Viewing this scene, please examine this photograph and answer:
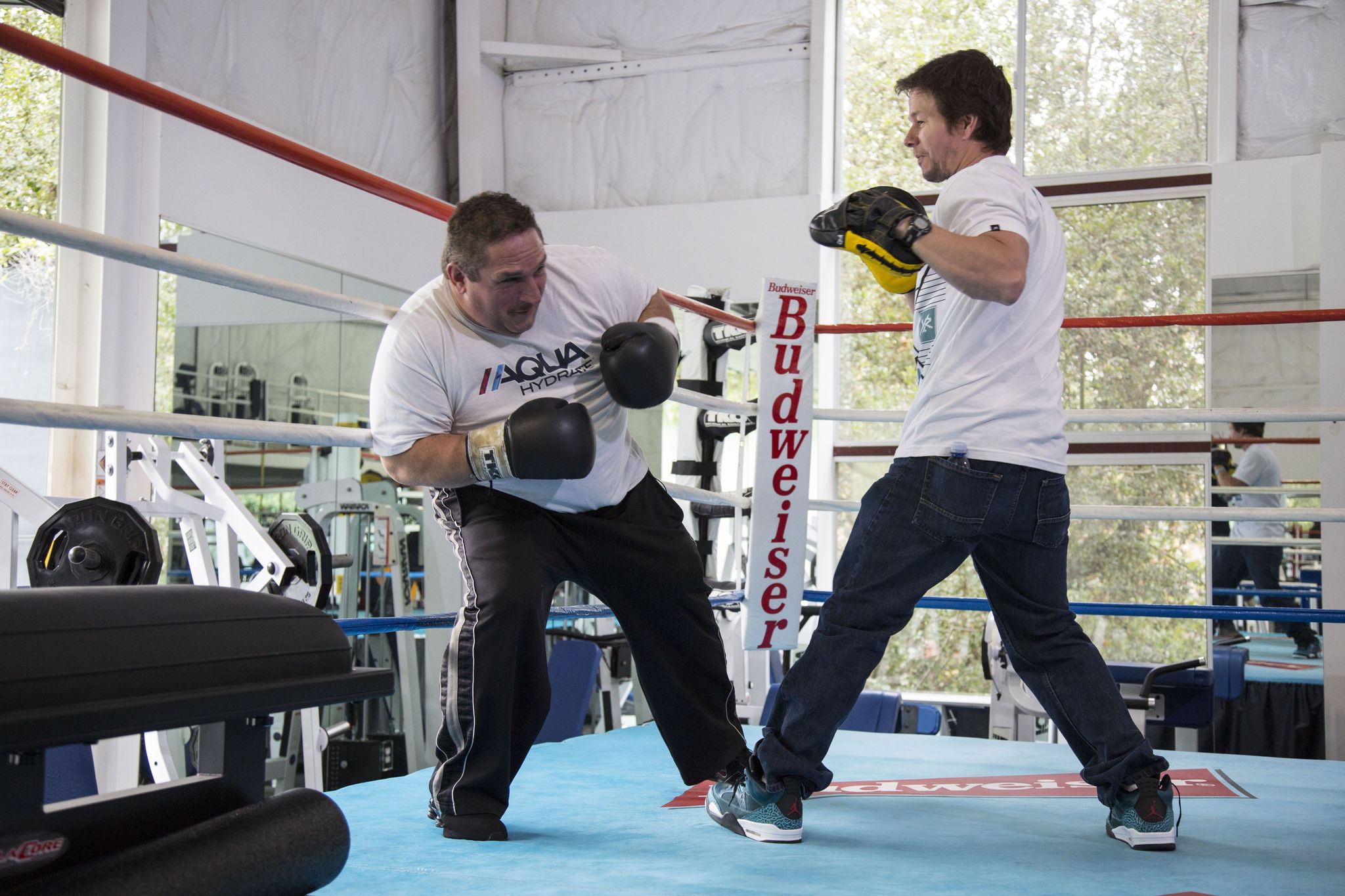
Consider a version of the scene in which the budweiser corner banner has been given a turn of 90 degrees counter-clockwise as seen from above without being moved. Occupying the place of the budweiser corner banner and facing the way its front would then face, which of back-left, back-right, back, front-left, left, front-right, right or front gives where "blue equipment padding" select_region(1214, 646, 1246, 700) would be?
front-left

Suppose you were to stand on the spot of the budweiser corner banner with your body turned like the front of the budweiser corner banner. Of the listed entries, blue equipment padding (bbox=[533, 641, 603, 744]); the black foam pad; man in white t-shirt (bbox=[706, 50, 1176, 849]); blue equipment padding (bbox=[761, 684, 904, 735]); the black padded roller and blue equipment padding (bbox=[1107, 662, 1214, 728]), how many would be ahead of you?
3

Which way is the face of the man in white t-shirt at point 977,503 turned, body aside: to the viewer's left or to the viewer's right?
to the viewer's left

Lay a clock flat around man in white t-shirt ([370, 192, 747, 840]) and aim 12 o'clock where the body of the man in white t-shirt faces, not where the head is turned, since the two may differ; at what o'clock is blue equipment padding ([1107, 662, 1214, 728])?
The blue equipment padding is roughly at 9 o'clock from the man in white t-shirt.

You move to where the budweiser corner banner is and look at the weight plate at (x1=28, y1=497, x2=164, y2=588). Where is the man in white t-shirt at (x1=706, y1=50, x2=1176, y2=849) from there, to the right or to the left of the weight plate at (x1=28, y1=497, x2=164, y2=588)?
left

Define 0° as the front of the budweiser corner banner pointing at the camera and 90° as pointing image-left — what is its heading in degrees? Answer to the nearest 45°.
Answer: approximately 0°

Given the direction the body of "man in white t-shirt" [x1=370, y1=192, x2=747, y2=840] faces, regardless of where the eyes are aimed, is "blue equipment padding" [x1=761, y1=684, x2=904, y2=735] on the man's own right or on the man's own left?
on the man's own left

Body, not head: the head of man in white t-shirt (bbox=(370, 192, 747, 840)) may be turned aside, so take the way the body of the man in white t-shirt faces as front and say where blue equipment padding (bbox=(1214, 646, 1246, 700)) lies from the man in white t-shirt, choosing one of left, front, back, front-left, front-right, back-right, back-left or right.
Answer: left

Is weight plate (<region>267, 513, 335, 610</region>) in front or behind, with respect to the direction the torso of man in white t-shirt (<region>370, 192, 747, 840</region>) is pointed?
behind

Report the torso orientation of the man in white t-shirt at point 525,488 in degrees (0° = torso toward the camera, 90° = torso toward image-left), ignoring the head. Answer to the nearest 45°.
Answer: approximately 315°

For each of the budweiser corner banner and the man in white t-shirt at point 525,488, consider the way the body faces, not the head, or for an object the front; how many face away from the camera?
0

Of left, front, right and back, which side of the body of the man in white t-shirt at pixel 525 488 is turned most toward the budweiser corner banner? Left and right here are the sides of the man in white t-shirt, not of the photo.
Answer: left

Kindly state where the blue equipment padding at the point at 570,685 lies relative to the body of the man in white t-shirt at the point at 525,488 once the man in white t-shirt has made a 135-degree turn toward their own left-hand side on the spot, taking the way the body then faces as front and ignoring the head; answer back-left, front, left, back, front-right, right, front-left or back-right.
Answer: front

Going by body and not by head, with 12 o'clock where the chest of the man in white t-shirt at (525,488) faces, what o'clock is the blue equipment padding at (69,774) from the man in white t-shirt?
The blue equipment padding is roughly at 3 o'clock from the man in white t-shirt.
